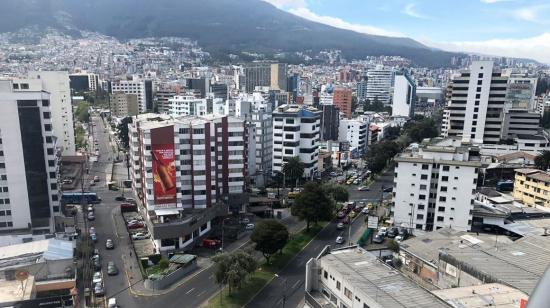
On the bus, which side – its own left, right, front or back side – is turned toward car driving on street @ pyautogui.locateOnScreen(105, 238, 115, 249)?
right

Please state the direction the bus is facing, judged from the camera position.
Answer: facing to the right of the viewer

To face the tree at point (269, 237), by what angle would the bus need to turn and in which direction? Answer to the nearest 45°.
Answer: approximately 45° to its right

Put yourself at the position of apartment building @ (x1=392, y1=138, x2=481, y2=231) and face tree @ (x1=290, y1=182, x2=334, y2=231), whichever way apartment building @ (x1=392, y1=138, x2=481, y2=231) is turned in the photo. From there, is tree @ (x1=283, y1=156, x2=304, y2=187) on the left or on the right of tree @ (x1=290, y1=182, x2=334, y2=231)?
right

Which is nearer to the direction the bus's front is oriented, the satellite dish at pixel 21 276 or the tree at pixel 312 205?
the tree

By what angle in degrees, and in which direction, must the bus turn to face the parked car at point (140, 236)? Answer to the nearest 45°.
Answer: approximately 90° to its right

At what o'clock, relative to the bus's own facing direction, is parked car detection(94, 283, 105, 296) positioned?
The parked car is roughly at 3 o'clock from the bus.
